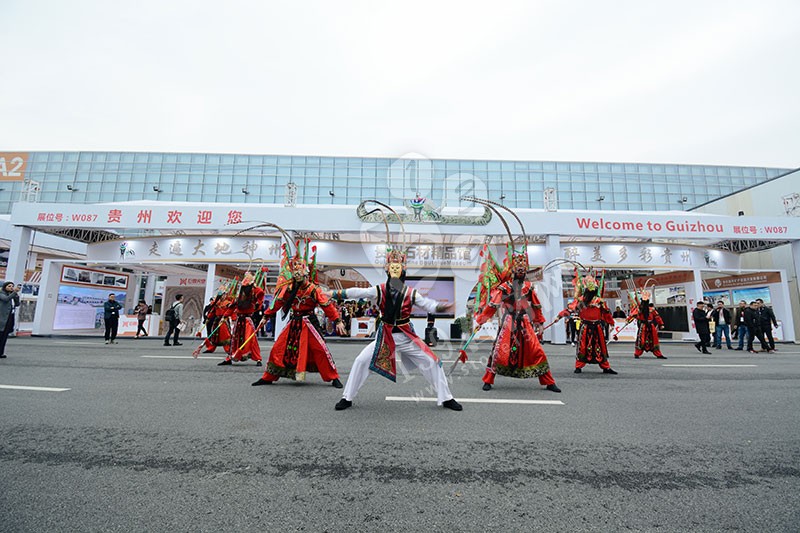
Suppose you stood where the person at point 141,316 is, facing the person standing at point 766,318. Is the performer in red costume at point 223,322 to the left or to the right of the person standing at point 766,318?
right

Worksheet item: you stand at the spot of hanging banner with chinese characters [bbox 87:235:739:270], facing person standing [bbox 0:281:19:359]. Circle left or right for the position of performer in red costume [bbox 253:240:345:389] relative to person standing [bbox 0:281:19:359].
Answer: left

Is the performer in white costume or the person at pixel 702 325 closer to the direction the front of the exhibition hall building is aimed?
the performer in white costume

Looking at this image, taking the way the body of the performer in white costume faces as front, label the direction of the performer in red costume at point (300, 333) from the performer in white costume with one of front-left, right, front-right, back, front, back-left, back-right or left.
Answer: back-right

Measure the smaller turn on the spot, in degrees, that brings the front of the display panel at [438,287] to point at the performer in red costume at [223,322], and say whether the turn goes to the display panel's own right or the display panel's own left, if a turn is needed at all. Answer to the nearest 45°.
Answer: approximately 45° to the display panel's own right

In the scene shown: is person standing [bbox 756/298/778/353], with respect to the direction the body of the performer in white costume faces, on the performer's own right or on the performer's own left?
on the performer's own left

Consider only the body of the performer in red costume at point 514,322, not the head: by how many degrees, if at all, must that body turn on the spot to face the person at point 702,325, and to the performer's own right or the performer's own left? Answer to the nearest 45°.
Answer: approximately 135° to the performer's own left
